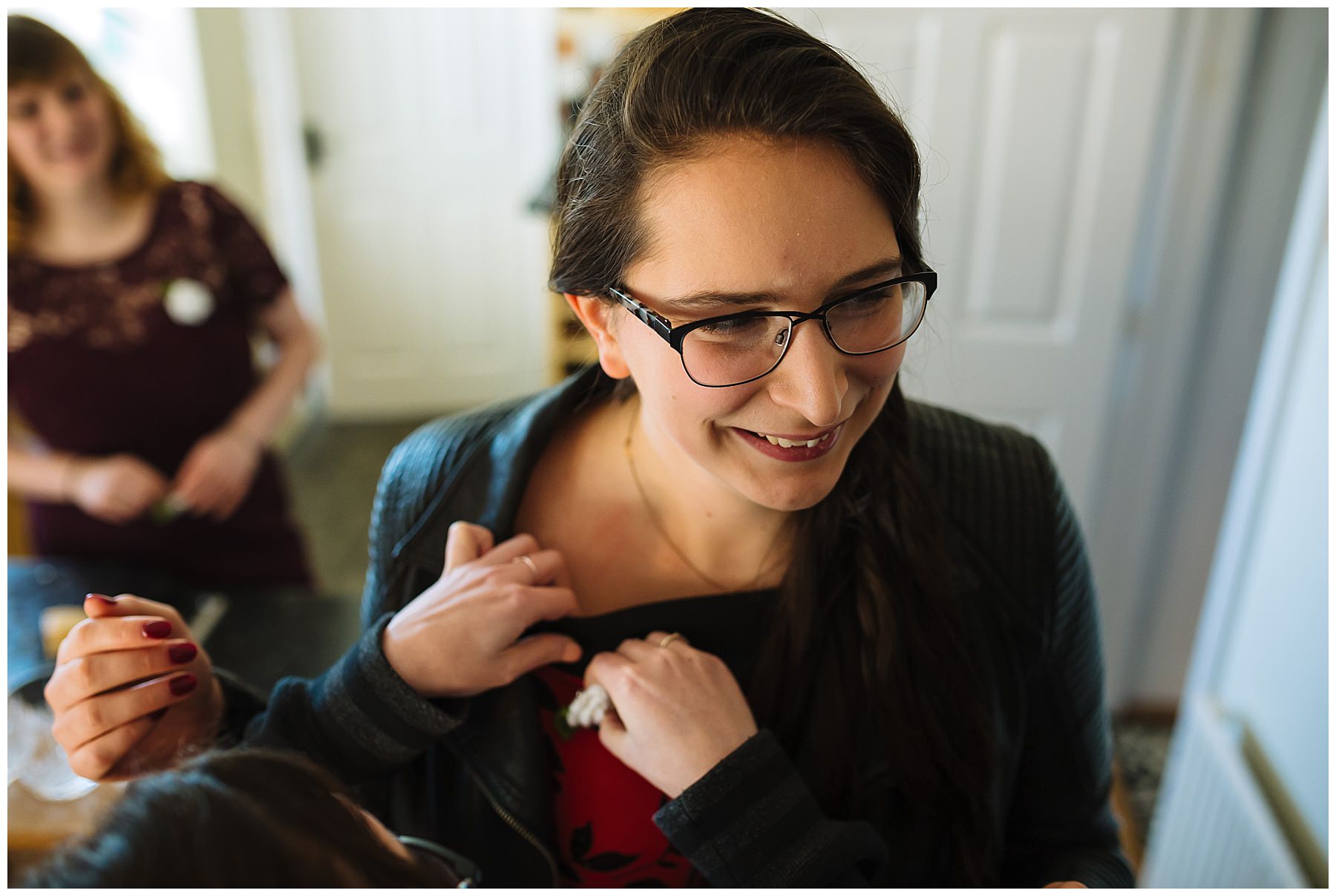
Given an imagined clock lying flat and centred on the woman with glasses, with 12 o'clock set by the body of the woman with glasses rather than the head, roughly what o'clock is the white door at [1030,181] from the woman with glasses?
The white door is roughly at 7 o'clock from the woman with glasses.

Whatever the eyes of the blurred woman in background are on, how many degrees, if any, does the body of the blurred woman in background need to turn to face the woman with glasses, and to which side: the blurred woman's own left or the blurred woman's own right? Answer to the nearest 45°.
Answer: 0° — they already face them

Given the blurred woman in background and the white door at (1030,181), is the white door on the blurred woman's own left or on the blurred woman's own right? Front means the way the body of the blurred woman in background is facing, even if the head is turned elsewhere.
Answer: on the blurred woman's own left

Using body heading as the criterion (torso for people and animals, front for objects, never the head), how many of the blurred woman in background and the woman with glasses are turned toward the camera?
2

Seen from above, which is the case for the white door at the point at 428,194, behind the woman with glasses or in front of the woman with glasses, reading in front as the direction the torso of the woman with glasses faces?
behind

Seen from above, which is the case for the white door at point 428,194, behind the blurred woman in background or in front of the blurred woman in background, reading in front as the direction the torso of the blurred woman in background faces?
behind

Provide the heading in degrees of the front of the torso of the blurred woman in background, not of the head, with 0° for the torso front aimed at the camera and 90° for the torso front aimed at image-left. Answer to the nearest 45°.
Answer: approximately 0°
